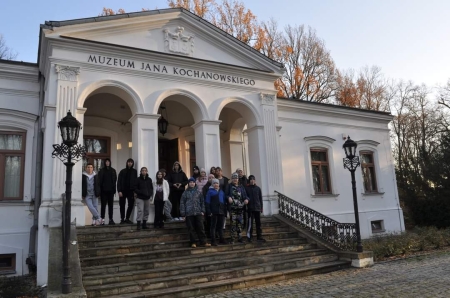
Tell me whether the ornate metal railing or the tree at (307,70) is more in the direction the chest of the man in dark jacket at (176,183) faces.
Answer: the ornate metal railing

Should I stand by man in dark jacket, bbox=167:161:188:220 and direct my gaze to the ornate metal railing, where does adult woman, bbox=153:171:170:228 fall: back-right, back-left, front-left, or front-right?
back-right

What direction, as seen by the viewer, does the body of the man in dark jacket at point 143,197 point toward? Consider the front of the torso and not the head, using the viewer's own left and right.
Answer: facing the viewer

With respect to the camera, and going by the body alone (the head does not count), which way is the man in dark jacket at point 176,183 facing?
toward the camera

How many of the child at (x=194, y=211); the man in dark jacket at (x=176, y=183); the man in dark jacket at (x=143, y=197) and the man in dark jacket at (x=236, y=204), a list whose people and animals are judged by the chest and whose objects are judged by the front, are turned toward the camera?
4

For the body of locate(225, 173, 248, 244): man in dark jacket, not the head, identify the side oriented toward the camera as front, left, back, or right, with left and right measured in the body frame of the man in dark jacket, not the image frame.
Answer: front

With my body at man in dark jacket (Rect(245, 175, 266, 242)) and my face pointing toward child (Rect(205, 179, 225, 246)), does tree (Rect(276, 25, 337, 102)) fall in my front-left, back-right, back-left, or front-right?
back-right

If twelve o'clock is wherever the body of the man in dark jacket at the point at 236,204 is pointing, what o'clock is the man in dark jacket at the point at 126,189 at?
the man in dark jacket at the point at 126,189 is roughly at 3 o'clock from the man in dark jacket at the point at 236,204.

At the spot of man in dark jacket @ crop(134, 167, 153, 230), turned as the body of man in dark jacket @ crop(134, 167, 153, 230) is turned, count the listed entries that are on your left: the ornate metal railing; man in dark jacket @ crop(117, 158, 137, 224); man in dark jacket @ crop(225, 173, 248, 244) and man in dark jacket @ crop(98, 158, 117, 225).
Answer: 2

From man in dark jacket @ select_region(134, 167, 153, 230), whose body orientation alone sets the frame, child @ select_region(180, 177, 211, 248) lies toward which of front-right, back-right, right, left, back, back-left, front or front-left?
front-left
